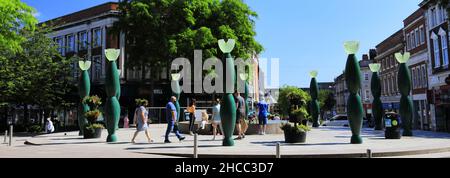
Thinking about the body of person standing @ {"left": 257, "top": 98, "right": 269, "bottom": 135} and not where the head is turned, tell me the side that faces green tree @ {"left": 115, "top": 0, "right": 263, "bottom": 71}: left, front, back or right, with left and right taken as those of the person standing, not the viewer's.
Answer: front

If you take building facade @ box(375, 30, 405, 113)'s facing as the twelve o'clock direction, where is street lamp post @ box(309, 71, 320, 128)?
The street lamp post is roughly at 11 o'clock from the building facade.

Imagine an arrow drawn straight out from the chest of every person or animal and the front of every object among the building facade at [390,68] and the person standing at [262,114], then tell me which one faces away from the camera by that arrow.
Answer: the person standing

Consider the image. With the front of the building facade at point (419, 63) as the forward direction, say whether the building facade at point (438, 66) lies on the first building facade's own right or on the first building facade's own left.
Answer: on the first building facade's own left

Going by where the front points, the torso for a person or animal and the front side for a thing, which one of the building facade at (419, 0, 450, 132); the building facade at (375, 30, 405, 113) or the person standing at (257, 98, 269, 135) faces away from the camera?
the person standing

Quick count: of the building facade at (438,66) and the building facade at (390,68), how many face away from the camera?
0

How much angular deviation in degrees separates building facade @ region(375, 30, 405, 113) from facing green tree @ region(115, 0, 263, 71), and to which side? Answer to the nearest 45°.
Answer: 0° — it already faces it

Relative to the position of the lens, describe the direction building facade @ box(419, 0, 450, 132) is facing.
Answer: facing the viewer and to the left of the viewer

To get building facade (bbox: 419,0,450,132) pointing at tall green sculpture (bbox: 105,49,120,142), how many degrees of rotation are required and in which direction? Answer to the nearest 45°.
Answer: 0° — it already faces it

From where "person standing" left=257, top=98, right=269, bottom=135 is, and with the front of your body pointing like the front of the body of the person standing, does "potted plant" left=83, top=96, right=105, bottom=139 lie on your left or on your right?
on your left

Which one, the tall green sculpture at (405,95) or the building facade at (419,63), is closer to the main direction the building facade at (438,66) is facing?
the tall green sculpture

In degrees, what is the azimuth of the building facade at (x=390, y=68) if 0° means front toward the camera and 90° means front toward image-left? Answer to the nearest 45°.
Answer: approximately 45°

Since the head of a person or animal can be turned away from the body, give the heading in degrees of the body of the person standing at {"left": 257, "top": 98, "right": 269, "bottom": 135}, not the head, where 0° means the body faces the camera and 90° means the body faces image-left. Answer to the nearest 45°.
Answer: approximately 180°
